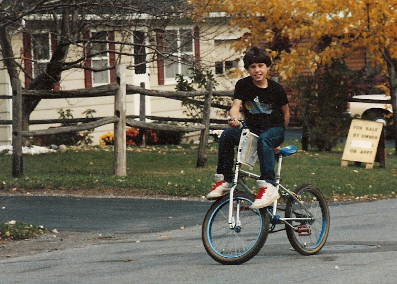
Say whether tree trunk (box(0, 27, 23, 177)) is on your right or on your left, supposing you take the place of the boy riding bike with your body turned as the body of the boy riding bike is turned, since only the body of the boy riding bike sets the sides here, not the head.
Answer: on your right
